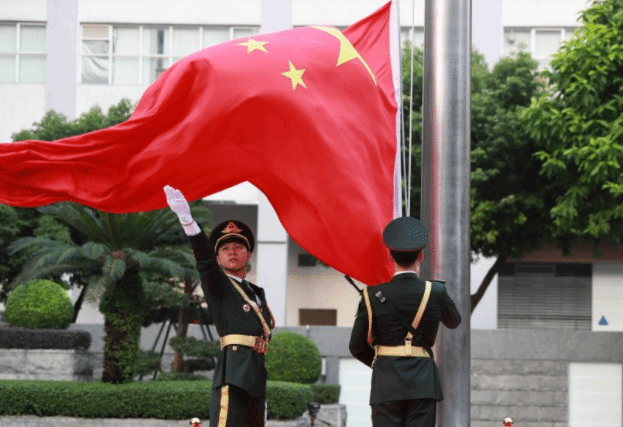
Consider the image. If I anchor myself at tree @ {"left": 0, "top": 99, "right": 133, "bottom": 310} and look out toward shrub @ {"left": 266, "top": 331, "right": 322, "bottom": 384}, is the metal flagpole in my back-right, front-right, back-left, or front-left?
front-right

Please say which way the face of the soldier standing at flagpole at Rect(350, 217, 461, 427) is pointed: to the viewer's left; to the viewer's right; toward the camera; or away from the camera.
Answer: away from the camera

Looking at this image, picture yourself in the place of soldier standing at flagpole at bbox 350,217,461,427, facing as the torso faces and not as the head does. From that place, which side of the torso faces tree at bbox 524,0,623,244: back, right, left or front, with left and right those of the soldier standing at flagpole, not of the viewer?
front

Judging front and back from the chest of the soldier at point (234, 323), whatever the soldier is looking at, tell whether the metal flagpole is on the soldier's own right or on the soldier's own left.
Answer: on the soldier's own left

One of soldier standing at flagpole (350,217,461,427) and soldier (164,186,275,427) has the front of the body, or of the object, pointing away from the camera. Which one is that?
the soldier standing at flagpole

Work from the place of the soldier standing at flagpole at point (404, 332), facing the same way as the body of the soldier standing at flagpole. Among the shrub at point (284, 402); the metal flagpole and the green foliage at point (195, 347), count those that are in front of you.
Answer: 3

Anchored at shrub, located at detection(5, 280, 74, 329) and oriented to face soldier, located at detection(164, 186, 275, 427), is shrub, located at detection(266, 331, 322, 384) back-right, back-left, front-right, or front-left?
front-left

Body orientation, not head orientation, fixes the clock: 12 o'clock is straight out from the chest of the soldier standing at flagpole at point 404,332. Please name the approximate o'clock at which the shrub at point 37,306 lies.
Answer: The shrub is roughly at 11 o'clock from the soldier standing at flagpole.

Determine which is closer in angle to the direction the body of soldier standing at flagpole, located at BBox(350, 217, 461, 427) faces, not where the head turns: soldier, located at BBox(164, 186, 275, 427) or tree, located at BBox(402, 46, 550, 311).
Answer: the tree

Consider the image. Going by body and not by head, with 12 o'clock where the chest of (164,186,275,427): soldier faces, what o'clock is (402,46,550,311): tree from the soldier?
The tree is roughly at 8 o'clock from the soldier.

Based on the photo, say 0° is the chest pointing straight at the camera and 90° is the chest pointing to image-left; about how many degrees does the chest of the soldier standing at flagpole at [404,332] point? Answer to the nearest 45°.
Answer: approximately 180°

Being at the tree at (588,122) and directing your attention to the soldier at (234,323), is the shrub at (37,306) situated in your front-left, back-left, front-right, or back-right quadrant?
front-right

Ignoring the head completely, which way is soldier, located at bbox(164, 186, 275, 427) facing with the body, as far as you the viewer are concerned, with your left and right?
facing the viewer and to the right of the viewer
